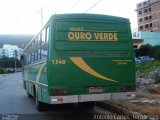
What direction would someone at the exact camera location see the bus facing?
facing away from the viewer and to the left of the viewer
